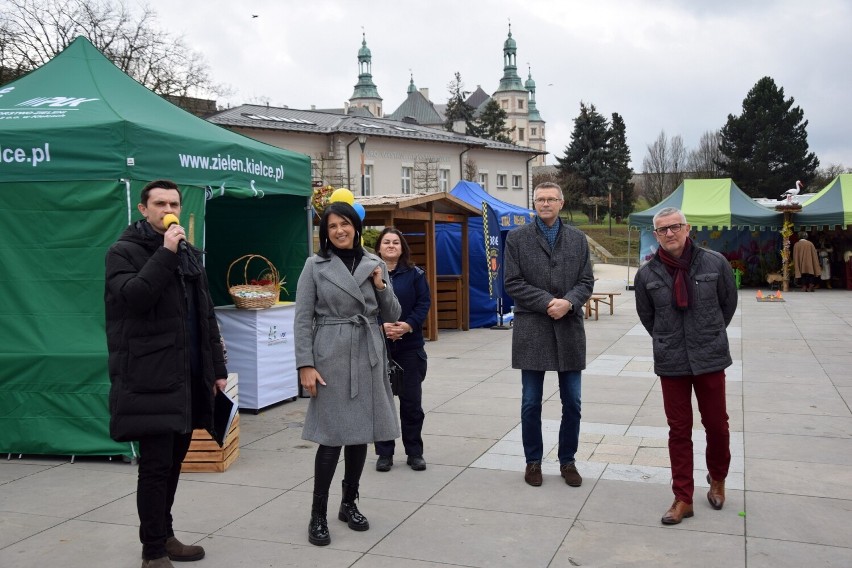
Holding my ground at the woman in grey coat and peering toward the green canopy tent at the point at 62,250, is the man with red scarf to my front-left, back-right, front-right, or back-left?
back-right

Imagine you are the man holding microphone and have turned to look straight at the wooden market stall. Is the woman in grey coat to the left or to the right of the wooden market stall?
right

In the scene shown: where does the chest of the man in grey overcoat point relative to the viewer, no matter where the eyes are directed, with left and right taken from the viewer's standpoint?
facing the viewer

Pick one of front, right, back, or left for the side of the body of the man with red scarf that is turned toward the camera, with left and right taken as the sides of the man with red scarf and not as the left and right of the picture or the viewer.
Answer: front

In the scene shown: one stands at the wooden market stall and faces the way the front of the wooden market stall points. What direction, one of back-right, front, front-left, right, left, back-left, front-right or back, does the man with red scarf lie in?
front-left

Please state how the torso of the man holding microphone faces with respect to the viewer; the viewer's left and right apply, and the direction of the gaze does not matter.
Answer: facing the viewer and to the right of the viewer

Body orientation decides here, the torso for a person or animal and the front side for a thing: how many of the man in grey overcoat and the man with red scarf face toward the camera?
2

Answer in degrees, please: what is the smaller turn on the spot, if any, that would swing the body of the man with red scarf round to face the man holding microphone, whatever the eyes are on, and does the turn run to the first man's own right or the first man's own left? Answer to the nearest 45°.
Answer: approximately 45° to the first man's own right
